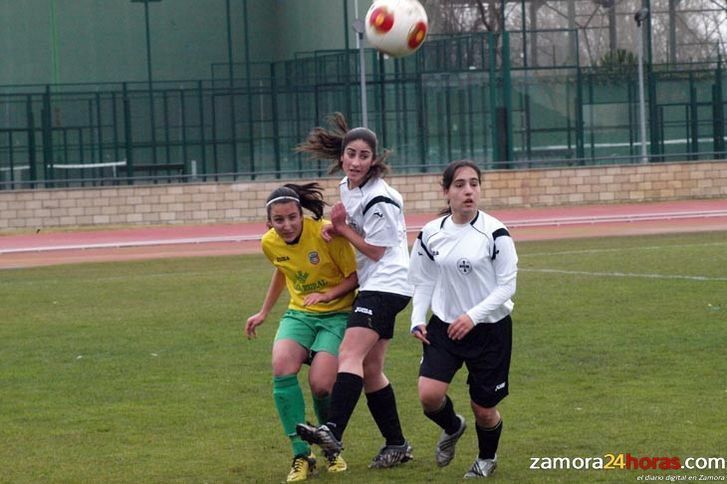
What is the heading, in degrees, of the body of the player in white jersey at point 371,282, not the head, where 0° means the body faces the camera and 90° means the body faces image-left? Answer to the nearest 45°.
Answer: approximately 45°

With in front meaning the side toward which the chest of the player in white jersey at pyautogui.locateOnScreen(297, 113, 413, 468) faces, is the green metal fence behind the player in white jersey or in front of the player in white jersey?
behind

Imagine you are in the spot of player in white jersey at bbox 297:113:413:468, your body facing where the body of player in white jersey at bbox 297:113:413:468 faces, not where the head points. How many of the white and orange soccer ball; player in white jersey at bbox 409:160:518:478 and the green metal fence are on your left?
1

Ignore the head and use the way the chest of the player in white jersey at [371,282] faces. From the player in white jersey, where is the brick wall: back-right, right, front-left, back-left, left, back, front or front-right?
back-right

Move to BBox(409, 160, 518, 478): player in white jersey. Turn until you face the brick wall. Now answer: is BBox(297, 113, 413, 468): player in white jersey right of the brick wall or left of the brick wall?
left

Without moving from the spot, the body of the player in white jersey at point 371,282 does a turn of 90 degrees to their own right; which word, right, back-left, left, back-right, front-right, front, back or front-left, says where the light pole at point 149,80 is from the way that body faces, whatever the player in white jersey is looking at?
front-right

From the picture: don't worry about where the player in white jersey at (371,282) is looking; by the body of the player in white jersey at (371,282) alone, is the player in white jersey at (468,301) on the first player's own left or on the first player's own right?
on the first player's own left
